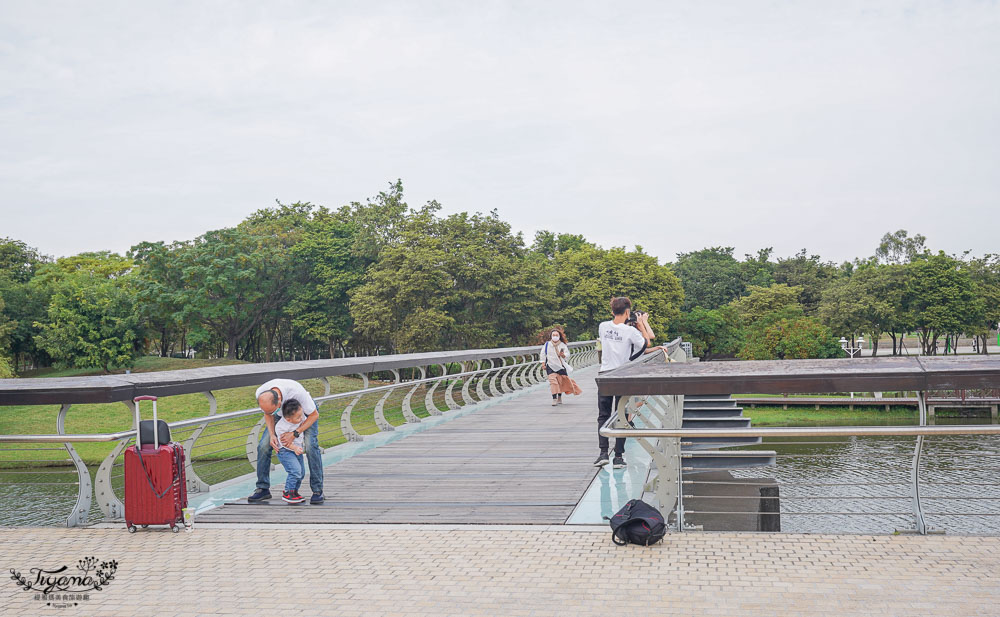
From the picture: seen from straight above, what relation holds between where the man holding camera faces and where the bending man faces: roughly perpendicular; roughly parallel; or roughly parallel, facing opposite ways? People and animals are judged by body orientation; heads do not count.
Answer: roughly parallel, facing opposite ways

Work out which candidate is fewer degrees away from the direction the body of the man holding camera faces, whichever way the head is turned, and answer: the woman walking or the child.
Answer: the woman walking

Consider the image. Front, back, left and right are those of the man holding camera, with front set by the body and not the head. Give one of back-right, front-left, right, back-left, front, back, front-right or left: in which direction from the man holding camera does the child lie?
back

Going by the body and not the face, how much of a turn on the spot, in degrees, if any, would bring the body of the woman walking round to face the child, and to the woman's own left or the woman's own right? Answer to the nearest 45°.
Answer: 0° — they already face them

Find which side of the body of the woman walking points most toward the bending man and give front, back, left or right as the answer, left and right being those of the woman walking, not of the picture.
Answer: front

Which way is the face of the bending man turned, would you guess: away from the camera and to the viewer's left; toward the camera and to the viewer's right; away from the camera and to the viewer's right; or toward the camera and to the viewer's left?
toward the camera and to the viewer's left

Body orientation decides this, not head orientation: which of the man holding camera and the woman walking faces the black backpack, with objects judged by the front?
the woman walking

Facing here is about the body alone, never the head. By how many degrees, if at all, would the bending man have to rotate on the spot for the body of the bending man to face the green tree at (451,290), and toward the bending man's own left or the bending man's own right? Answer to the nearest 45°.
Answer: approximately 135° to the bending man's own right

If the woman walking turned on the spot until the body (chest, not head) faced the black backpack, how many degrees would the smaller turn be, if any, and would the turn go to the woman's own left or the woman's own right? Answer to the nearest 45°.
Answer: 0° — they already face it

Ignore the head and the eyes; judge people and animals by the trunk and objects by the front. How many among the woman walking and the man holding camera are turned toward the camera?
1

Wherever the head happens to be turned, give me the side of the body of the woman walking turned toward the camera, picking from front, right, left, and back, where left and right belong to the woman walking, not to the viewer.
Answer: front

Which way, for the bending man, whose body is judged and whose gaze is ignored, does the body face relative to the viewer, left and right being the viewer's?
facing the viewer and to the left of the viewer

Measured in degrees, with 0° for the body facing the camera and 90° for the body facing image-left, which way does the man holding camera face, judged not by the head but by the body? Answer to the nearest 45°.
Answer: approximately 225°

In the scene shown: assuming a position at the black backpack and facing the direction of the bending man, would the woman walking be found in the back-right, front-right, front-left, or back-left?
front-right

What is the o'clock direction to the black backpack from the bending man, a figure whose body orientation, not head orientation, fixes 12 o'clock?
The black backpack is roughly at 9 o'clock from the bending man.

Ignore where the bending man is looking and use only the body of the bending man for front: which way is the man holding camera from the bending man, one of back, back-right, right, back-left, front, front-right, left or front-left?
back-left

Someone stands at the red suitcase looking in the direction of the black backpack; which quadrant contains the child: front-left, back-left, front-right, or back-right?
front-left
